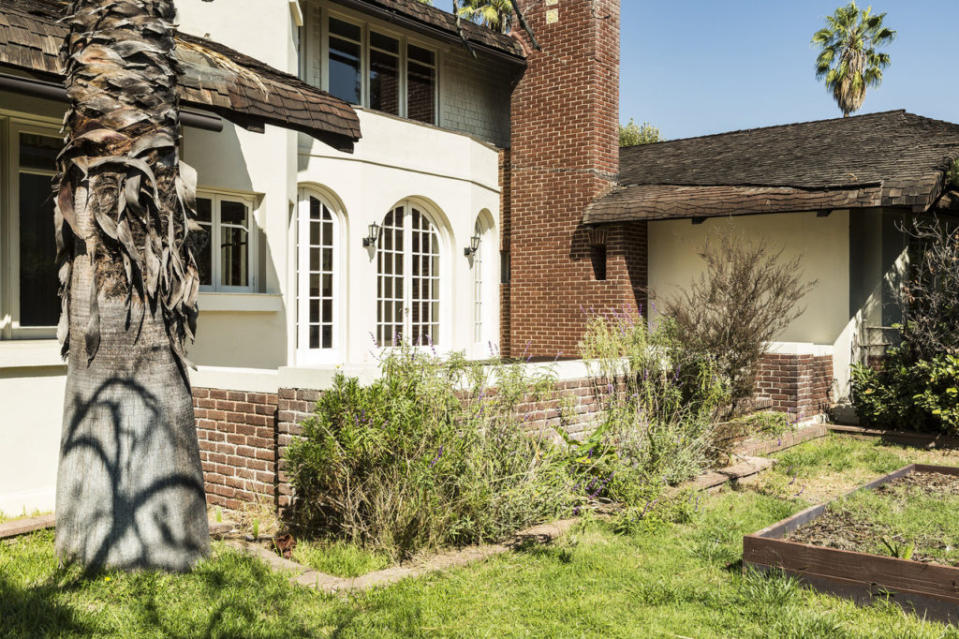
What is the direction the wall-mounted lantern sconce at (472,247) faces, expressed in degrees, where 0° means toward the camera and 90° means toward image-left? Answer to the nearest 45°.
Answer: approximately 315°

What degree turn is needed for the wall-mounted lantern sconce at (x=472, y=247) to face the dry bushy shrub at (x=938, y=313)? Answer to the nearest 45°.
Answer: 0° — it already faces it

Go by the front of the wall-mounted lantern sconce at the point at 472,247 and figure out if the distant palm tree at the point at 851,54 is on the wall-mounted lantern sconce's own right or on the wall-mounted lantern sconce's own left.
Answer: on the wall-mounted lantern sconce's own left

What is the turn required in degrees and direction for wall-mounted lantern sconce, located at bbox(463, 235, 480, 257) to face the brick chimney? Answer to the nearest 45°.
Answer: approximately 45° to its left

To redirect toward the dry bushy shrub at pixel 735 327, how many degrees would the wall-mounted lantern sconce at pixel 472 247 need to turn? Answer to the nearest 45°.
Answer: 0° — it already faces it

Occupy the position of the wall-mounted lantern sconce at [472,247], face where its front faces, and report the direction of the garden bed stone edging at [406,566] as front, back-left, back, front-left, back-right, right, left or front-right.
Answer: front-right

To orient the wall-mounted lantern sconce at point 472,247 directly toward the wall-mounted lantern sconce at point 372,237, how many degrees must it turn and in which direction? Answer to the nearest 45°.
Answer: approximately 90° to its right

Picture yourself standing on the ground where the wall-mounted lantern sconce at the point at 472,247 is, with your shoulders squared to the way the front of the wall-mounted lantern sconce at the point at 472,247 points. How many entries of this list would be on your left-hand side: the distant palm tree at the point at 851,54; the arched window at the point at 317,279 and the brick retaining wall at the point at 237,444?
1

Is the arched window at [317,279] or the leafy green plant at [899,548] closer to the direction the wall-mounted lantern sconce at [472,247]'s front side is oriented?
the leafy green plant

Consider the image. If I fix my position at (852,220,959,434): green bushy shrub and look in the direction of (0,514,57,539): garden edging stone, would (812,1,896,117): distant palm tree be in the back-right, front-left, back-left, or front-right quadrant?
back-right

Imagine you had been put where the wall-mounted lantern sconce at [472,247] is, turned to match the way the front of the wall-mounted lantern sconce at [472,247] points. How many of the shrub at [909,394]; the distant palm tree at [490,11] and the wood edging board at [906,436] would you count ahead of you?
2

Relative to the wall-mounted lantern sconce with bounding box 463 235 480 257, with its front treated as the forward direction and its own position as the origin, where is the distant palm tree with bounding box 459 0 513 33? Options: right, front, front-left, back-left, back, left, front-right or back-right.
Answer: back-left

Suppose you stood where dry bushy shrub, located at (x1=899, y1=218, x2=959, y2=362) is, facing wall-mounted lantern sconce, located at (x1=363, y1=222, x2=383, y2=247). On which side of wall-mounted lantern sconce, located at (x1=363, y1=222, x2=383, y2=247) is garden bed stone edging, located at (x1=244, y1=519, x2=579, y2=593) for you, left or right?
left

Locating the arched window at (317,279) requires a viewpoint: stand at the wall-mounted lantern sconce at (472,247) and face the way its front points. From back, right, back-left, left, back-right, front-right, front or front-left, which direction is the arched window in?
right

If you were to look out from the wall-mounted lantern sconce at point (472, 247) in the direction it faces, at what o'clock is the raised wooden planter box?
The raised wooden planter box is roughly at 1 o'clock from the wall-mounted lantern sconce.

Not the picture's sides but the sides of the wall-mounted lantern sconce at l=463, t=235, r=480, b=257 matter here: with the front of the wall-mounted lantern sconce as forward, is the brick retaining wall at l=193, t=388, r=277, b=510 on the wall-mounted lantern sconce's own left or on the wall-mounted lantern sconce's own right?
on the wall-mounted lantern sconce's own right

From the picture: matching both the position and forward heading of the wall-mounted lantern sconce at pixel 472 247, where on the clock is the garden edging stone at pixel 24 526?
The garden edging stone is roughly at 2 o'clock from the wall-mounted lantern sconce.
